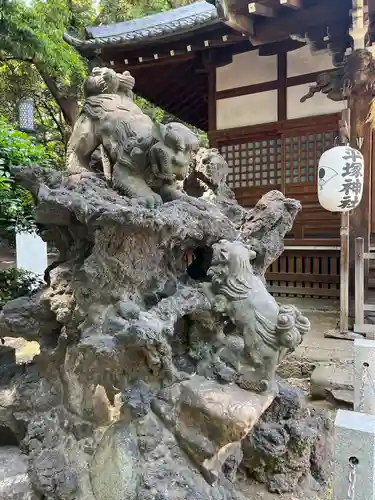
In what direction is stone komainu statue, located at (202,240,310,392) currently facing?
to the viewer's left

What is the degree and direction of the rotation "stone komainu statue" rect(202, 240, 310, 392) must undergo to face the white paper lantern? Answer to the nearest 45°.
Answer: approximately 90° to its right

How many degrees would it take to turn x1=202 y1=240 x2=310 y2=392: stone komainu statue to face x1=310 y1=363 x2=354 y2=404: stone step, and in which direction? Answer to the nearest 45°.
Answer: approximately 135° to its right
